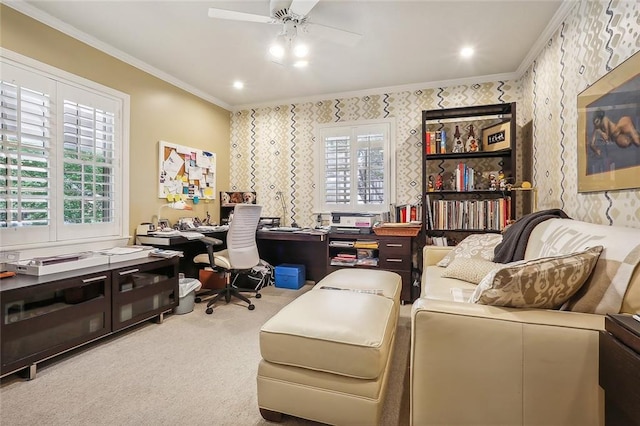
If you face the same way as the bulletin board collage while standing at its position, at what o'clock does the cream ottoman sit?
The cream ottoman is roughly at 1 o'clock from the bulletin board collage.

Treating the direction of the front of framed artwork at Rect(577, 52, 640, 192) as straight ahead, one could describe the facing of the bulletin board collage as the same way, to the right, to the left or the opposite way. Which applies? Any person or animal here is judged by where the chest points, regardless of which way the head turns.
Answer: the opposite way

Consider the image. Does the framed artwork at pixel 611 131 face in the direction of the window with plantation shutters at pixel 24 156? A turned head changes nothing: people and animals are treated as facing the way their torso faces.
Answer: yes

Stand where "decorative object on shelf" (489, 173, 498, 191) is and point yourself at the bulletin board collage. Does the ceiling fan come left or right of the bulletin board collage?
left

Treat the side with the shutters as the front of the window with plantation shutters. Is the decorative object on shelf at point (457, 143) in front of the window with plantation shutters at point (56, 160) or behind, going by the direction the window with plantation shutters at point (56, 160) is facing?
in front

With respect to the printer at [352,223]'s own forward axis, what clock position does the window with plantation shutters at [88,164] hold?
The window with plantation shutters is roughly at 2 o'clock from the printer.

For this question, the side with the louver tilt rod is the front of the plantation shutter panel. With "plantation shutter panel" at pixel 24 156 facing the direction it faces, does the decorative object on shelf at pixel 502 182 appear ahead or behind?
ahead

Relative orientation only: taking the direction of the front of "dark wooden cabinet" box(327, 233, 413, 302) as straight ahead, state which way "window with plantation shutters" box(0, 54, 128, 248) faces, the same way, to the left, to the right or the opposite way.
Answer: to the left

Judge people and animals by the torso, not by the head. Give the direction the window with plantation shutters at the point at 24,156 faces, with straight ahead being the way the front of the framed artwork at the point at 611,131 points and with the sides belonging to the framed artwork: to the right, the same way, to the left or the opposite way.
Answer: the opposite way

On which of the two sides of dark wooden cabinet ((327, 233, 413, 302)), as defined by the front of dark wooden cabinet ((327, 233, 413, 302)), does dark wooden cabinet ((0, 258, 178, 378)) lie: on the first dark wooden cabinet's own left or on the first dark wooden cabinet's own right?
on the first dark wooden cabinet's own right
